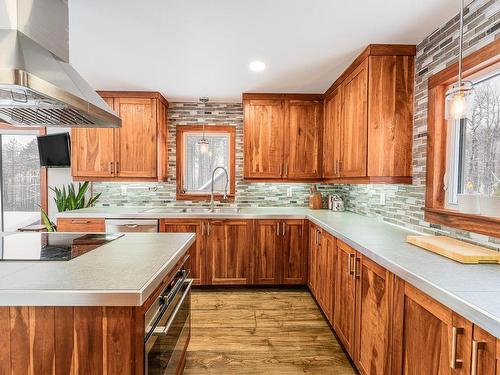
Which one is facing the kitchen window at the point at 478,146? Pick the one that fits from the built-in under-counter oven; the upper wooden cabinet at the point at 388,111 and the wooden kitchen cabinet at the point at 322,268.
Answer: the built-in under-counter oven

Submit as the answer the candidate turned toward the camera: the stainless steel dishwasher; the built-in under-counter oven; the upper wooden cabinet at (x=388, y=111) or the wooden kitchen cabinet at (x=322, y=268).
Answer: the stainless steel dishwasher

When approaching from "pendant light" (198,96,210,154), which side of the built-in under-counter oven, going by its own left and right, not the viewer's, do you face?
left

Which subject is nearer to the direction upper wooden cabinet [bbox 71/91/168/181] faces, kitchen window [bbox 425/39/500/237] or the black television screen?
the kitchen window

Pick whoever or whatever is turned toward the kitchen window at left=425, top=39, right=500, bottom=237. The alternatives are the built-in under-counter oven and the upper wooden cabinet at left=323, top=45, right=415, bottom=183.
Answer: the built-in under-counter oven

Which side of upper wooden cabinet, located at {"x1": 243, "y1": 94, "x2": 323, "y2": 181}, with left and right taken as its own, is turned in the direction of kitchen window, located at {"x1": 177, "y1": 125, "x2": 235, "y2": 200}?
right

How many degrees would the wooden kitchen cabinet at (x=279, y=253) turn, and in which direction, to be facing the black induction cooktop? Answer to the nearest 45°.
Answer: approximately 45° to its right

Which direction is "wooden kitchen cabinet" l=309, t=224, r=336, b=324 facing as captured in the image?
to the viewer's left

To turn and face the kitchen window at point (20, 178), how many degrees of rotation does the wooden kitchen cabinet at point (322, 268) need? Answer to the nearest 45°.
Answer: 0° — it already faces it

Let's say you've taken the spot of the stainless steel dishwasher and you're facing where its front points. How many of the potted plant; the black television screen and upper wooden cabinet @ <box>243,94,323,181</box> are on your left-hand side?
1

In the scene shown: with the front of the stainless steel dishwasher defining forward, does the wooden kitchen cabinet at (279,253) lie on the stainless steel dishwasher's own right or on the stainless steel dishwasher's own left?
on the stainless steel dishwasher's own left

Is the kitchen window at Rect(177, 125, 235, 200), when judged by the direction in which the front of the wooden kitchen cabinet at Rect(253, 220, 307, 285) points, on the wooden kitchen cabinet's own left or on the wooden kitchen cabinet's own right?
on the wooden kitchen cabinet's own right

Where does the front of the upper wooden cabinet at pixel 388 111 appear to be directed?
to the viewer's left

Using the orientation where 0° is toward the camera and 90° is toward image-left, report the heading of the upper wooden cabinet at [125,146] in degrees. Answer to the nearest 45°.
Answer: approximately 0°
